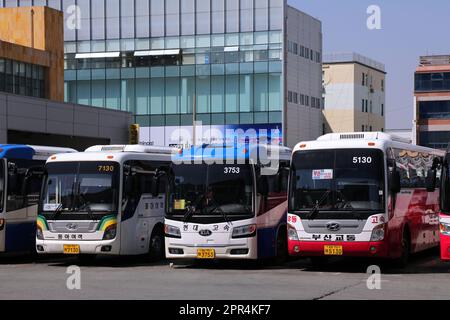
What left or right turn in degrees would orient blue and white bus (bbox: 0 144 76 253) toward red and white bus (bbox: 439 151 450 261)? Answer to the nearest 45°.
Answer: approximately 90° to its left

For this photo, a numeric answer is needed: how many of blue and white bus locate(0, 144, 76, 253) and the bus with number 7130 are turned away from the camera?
0

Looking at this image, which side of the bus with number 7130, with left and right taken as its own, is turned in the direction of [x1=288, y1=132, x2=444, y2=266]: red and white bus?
left

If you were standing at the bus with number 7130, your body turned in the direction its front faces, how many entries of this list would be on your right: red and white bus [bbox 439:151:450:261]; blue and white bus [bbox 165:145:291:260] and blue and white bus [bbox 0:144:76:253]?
1

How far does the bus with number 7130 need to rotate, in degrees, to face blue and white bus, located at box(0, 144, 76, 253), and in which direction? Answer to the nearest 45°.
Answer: approximately 90° to its right

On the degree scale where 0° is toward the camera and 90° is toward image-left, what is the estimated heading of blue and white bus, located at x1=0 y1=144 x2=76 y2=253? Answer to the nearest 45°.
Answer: approximately 45°

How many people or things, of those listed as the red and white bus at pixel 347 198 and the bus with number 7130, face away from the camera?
0

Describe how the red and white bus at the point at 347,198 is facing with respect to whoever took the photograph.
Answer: facing the viewer and to the left of the viewer

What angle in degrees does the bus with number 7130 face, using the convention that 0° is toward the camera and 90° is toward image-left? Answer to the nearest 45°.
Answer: approximately 45°

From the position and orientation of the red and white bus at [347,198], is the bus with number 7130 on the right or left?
on its right

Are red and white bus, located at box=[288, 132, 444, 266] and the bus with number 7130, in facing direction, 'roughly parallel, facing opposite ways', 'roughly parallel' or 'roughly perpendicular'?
roughly parallel

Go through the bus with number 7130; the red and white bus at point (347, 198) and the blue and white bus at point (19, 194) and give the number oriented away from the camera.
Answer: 0

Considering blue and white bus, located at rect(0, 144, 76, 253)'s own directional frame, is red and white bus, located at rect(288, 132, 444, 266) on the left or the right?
on its left

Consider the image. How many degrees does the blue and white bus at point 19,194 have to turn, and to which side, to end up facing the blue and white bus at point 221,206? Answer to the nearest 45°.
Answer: approximately 90° to its left

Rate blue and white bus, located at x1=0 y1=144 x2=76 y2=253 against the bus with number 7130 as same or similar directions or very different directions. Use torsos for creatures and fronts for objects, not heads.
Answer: same or similar directions
